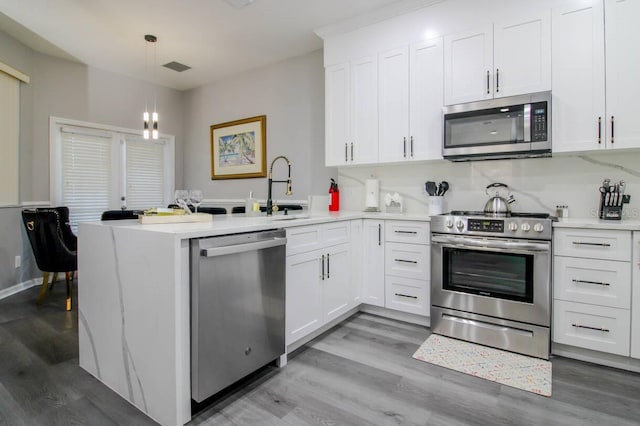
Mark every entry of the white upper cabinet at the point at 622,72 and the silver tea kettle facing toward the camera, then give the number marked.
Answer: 1

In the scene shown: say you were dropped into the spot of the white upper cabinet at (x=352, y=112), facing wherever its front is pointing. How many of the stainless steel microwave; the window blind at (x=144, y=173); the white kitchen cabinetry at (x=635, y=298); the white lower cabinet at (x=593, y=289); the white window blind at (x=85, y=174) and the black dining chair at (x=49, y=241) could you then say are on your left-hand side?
3

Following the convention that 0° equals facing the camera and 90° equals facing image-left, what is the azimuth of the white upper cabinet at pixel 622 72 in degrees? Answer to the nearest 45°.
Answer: approximately 0°

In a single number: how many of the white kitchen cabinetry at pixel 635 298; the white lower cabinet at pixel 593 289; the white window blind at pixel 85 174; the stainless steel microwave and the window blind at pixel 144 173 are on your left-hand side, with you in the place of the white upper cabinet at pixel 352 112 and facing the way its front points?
3

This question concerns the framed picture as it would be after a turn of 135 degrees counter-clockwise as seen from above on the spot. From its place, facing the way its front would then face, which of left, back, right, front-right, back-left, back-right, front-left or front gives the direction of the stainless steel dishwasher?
right

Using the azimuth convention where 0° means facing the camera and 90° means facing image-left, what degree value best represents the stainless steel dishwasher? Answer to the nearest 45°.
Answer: approximately 315°

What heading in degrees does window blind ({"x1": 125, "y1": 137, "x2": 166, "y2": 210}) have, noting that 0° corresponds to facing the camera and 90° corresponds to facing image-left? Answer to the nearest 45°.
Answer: approximately 315°
